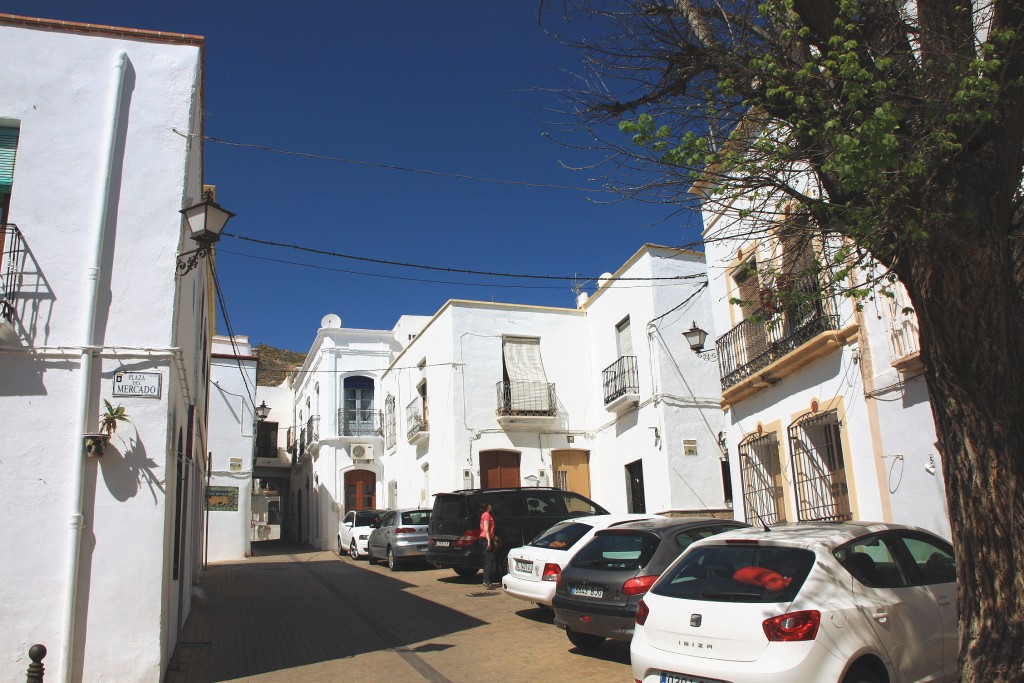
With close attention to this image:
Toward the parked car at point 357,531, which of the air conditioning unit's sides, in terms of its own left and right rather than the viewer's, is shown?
front

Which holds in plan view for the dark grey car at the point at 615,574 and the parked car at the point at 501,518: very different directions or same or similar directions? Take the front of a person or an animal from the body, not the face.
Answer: same or similar directions

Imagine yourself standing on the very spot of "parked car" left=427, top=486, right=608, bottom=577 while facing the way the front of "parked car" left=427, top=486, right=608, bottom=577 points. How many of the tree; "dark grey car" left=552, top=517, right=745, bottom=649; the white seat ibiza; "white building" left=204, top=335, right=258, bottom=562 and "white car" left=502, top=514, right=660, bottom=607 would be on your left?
1

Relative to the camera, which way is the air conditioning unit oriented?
toward the camera

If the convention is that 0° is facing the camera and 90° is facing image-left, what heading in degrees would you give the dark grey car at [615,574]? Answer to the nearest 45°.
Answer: approximately 225°

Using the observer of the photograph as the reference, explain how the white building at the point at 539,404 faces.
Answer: facing the viewer

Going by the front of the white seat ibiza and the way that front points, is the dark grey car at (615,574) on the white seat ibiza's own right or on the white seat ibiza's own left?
on the white seat ibiza's own left

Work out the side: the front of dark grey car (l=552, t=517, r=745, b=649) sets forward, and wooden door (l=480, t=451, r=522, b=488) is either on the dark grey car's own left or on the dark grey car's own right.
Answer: on the dark grey car's own left

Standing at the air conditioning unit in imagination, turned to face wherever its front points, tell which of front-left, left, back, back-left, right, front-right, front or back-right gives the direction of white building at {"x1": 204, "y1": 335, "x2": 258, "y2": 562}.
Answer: front-right

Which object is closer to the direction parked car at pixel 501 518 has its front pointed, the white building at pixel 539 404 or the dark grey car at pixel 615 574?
the white building

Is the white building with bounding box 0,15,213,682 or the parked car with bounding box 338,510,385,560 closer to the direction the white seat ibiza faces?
the parked car

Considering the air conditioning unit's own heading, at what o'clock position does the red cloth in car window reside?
The red cloth in car window is roughly at 12 o'clock from the air conditioning unit.

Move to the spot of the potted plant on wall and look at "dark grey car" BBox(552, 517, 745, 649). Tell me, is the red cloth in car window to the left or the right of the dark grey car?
right
